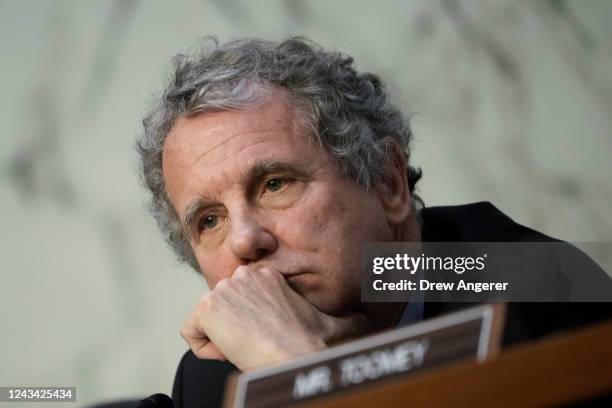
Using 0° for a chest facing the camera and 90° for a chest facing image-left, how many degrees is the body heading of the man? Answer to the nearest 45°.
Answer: approximately 45°
